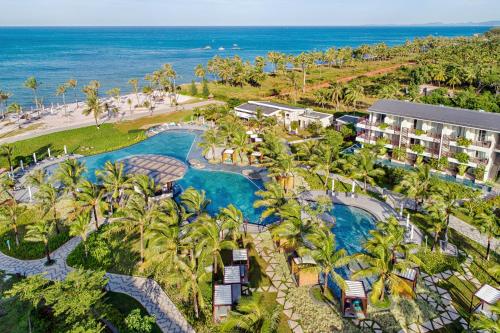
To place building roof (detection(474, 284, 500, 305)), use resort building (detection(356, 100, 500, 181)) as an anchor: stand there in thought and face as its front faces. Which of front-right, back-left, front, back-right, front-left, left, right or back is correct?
front-left

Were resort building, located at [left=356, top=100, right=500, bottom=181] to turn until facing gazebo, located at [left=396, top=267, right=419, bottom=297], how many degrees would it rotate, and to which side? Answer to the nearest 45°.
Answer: approximately 45° to its left

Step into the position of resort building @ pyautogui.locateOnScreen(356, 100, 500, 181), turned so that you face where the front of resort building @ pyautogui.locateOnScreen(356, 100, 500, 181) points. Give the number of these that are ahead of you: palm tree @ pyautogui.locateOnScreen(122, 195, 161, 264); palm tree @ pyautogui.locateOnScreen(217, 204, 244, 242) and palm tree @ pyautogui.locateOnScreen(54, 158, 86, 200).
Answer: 3

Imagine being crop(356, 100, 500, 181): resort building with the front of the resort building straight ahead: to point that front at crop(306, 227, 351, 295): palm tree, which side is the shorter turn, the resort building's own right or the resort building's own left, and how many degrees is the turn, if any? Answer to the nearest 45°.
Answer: approximately 45° to the resort building's own left

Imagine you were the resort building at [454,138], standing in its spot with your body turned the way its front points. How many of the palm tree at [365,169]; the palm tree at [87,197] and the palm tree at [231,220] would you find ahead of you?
3

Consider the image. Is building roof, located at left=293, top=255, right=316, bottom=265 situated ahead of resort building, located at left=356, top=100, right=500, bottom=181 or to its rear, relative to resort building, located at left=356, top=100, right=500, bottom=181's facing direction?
ahead

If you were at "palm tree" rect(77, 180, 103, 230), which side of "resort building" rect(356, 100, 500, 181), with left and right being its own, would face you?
front

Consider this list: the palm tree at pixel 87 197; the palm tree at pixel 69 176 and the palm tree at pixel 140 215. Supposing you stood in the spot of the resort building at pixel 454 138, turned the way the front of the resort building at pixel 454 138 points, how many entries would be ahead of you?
3

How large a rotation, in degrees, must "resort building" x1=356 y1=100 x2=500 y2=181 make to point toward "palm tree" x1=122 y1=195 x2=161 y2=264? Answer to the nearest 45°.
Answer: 0° — it already faces it

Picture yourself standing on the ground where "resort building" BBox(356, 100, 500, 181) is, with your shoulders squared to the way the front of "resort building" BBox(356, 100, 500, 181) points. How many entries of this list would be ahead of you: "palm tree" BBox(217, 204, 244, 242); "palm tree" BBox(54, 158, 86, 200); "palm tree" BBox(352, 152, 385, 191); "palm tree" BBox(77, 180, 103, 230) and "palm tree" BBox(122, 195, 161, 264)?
5

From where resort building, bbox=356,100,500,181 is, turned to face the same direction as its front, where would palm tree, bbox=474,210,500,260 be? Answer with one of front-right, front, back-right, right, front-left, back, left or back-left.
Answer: front-left

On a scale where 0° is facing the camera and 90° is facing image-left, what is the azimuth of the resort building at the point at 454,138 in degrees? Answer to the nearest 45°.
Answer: approximately 45°

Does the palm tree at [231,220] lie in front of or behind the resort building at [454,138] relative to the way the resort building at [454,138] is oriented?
in front
